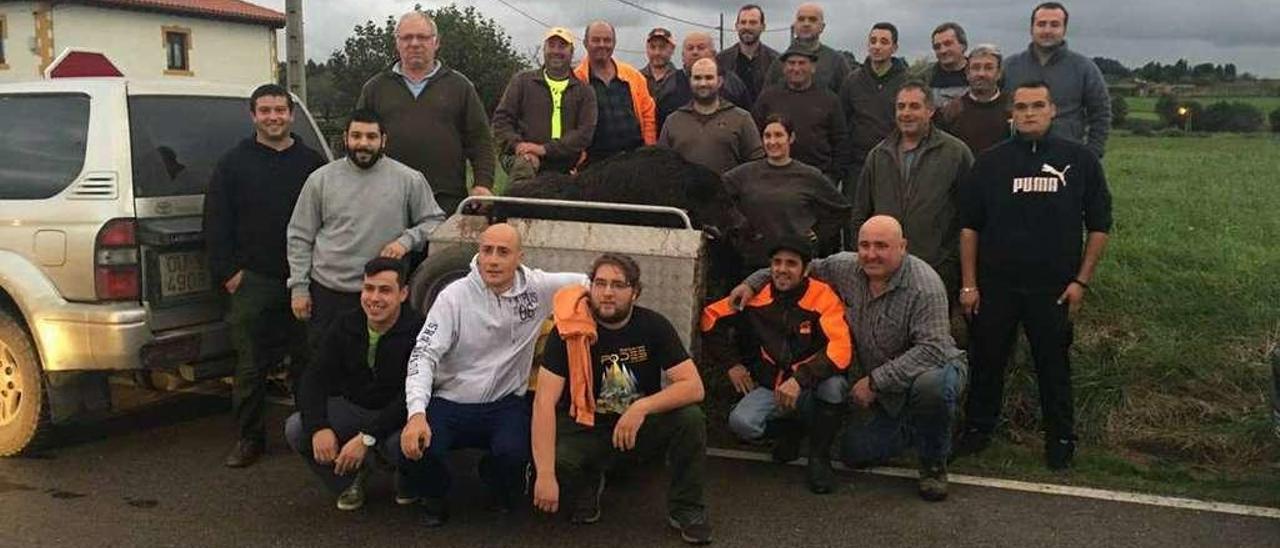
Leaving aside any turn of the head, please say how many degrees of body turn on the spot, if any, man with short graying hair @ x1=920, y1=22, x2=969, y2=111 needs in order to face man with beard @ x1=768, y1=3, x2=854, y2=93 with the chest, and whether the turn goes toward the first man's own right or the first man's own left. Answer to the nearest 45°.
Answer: approximately 45° to the first man's own right

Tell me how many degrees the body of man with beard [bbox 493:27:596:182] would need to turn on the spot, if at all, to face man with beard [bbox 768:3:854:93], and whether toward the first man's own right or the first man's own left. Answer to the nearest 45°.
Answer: approximately 90° to the first man's own left

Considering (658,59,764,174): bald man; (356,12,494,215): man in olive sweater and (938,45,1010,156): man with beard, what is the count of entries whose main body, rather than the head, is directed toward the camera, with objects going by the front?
3

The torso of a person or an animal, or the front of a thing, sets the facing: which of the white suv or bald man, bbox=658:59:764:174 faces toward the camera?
the bald man

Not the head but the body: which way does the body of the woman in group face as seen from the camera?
toward the camera

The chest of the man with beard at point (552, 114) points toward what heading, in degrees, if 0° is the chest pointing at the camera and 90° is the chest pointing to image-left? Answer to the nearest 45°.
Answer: approximately 0°

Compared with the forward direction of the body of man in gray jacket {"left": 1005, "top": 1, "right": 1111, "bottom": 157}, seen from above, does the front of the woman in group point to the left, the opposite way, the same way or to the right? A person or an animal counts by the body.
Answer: the same way

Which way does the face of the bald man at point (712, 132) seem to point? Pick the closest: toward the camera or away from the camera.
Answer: toward the camera

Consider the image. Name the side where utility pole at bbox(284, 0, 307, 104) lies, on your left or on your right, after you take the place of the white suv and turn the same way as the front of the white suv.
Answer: on your right

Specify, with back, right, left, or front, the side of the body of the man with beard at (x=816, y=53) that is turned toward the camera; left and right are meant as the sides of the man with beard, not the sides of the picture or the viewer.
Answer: front

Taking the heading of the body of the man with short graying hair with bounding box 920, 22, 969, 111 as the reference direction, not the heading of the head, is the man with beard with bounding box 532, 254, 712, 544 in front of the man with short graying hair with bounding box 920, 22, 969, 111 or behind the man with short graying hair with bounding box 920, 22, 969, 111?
in front

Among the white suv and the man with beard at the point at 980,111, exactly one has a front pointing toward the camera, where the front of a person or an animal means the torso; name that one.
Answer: the man with beard

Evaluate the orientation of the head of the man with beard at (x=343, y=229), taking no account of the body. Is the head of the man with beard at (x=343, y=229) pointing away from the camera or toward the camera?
toward the camera

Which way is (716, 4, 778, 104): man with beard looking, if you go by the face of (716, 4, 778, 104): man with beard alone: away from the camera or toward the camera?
toward the camera

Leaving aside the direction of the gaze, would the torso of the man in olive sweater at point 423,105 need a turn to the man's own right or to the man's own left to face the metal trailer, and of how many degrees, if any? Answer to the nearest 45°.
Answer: approximately 45° to the man's own left

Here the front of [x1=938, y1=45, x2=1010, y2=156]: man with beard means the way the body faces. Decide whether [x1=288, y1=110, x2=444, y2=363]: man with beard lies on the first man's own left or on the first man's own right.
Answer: on the first man's own right

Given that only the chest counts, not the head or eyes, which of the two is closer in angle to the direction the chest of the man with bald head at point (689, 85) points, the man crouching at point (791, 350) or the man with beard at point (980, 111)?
the man crouching

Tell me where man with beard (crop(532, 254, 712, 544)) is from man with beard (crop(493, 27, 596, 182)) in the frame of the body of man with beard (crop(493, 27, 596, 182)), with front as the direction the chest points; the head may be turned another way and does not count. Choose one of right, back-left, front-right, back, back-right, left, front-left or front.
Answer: front

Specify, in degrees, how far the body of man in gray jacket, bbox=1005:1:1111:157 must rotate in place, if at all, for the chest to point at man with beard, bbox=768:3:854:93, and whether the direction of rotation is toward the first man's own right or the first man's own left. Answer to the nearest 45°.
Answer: approximately 90° to the first man's own right
